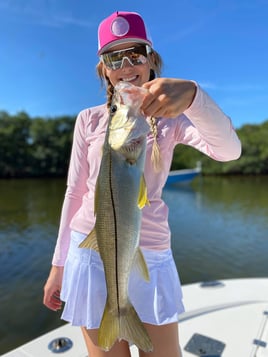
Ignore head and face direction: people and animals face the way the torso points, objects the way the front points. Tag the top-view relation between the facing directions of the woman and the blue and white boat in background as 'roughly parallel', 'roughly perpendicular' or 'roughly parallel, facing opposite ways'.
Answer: roughly perpendicular

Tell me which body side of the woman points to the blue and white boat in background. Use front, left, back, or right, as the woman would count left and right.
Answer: back

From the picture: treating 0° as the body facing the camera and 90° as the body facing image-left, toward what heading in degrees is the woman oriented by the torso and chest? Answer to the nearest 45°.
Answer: approximately 0°
